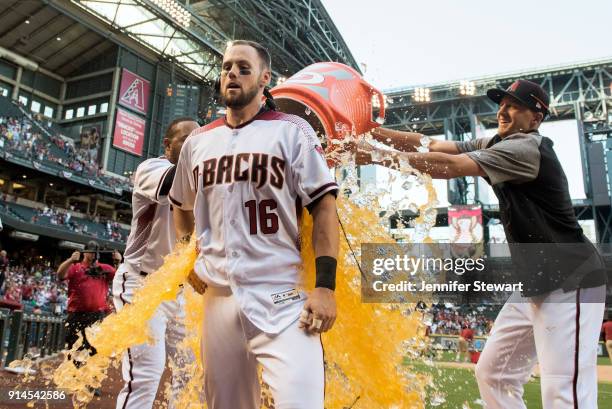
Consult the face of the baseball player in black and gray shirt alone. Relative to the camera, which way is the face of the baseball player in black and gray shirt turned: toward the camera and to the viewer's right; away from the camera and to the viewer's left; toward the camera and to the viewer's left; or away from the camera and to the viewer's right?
toward the camera and to the viewer's left

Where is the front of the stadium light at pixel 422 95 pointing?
toward the camera

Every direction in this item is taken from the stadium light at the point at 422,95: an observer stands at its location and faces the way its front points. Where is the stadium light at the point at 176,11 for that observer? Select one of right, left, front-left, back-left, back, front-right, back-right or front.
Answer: front-right

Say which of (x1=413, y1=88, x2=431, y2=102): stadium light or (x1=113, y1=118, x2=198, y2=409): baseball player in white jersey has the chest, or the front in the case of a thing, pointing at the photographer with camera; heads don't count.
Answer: the stadium light

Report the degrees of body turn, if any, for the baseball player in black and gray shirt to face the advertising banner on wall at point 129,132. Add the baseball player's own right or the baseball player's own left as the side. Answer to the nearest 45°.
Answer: approximately 45° to the baseball player's own right

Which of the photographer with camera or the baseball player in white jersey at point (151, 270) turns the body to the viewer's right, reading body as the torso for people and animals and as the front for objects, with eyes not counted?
the baseball player in white jersey

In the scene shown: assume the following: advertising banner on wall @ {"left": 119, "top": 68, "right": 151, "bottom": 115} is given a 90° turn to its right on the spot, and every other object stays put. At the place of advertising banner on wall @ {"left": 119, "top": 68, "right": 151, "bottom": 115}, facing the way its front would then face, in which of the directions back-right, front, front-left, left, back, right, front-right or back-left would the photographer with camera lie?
front-left

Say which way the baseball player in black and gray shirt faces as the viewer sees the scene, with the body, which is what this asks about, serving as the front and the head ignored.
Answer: to the viewer's left

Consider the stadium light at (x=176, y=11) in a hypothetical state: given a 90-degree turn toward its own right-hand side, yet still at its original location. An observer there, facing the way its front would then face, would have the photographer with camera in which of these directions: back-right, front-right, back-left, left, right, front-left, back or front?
front-left

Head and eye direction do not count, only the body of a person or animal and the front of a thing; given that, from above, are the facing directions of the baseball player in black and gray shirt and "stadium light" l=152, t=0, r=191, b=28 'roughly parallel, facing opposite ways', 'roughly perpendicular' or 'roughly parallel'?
roughly perpendicular

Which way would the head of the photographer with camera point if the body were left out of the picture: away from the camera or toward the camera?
toward the camera

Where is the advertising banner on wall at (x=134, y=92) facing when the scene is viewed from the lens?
facing the viewer and to the right of the viewer

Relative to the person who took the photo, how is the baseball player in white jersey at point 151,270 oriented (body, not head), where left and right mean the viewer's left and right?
facing to the right of the viewer
